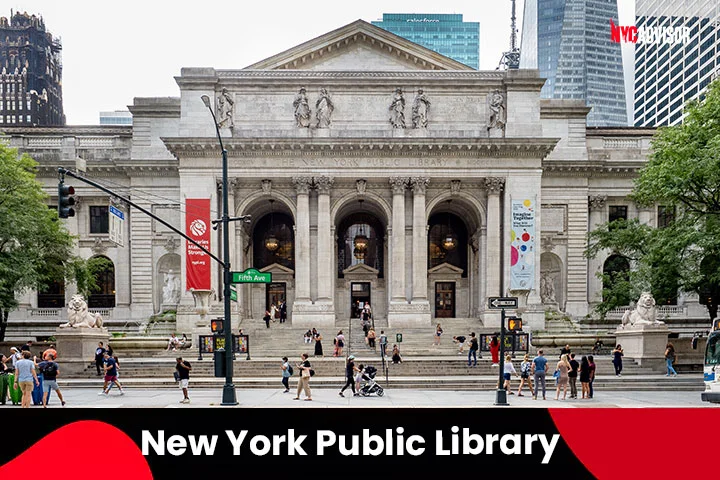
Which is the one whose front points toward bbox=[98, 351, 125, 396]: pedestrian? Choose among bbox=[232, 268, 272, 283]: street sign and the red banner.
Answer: the red banner
